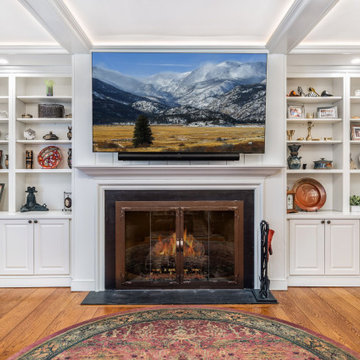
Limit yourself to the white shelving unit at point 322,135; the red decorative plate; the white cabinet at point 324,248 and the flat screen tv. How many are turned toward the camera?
4

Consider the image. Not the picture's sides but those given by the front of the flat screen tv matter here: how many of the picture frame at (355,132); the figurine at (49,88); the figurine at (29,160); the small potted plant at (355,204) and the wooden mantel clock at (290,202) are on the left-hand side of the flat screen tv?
3

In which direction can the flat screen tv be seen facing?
toward the camera

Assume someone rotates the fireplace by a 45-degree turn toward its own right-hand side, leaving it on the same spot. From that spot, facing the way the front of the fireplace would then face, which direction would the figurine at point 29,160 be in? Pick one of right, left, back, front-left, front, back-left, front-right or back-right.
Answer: front-right

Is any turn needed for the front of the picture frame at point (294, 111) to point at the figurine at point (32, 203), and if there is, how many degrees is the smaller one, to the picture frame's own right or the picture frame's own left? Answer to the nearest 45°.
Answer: approximately 90° to the picture frame's own right

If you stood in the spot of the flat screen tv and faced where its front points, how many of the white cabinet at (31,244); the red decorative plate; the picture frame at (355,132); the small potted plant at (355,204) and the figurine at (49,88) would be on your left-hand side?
2

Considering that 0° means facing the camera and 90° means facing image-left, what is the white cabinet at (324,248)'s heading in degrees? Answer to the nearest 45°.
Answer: approximately 0°

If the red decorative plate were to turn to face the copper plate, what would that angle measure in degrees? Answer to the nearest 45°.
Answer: approximately 45° to its left

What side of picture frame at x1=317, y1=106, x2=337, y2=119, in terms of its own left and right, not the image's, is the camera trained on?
front

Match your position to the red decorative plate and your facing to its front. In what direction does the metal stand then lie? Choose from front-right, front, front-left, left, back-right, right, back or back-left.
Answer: front-left

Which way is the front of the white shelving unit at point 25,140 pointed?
toward the camera

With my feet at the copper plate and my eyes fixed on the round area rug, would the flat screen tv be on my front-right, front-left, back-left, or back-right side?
front-right

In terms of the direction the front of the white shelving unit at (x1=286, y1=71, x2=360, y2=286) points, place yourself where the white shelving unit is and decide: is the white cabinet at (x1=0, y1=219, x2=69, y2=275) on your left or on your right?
on your right

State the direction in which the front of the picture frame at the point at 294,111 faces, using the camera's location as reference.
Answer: facing the viewer
